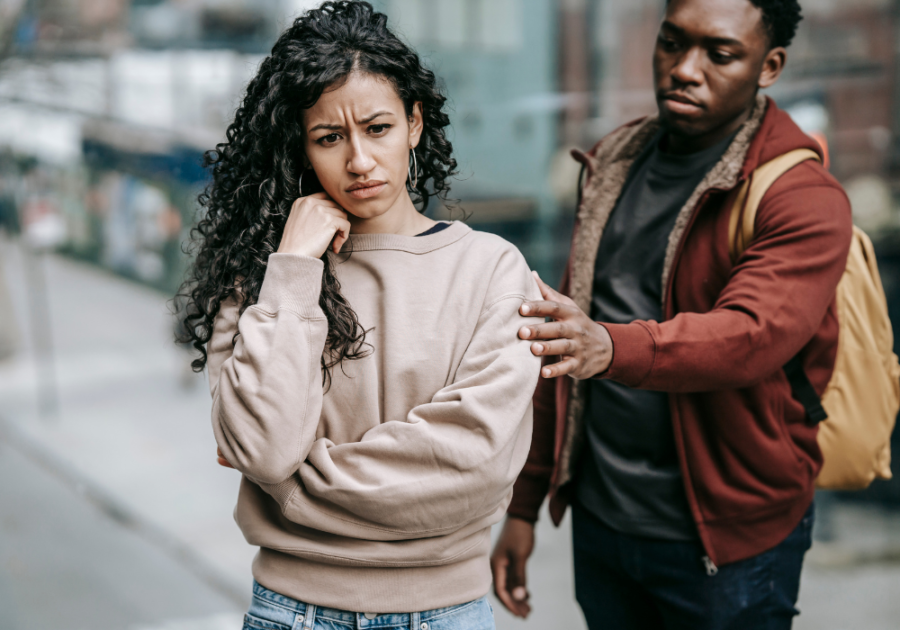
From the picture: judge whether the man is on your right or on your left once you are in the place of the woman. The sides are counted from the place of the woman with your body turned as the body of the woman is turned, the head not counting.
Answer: on your left

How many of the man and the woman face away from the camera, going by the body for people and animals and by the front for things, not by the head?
0

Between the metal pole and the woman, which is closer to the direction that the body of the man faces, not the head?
the woman

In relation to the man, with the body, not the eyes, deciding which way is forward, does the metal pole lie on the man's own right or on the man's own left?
on the man's own right
